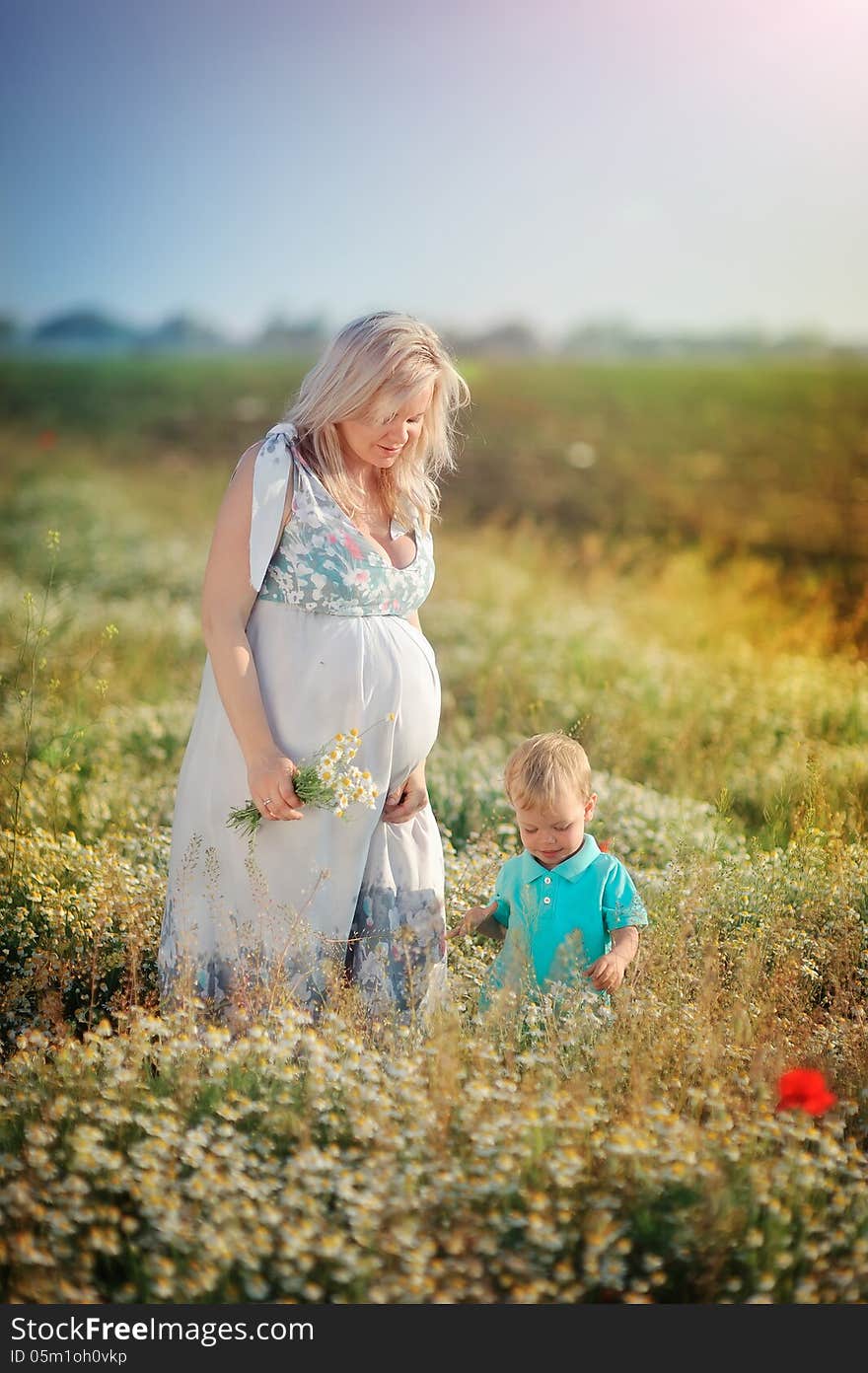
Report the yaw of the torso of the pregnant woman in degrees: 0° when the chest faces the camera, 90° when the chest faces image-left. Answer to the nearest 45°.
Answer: approximately 315°

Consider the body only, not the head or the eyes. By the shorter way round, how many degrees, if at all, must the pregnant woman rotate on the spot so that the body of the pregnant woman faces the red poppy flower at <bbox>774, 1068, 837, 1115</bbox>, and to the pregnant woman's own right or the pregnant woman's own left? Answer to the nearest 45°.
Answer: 0° — they already face it
